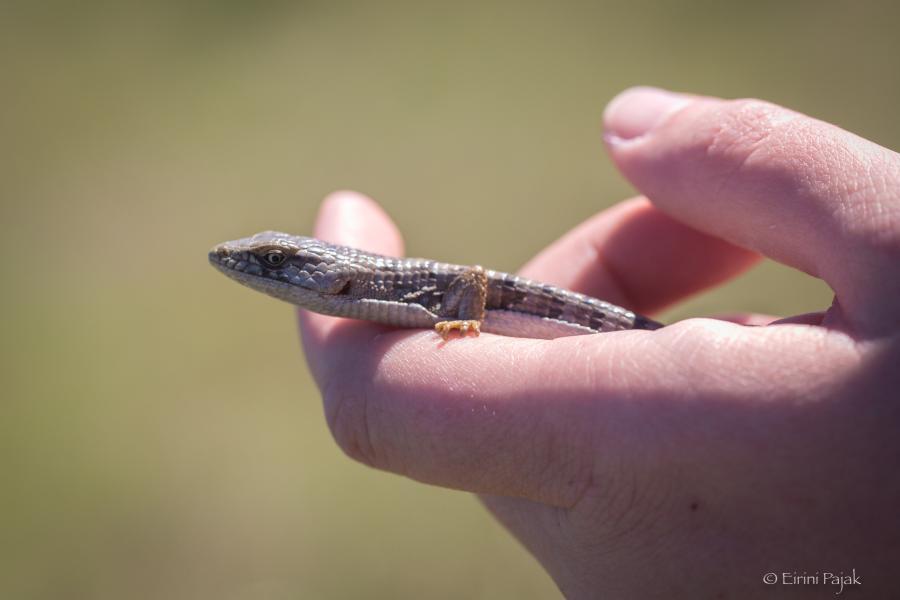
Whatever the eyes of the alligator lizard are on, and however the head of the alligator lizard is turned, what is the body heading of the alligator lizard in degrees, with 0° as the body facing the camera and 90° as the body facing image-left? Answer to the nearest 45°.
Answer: approximately 90°
